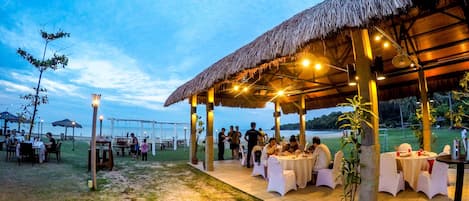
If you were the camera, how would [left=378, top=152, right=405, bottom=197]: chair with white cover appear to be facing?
facing away from the viewer and to the right of the viewer

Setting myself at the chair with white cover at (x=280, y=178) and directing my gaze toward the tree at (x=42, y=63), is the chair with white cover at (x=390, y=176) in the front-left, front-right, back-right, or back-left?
back-right

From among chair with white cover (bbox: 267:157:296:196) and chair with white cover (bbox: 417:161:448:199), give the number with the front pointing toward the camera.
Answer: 0

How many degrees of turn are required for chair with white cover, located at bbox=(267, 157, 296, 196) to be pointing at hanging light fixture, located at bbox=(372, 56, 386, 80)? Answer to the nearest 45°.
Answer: approximately 90° to its right

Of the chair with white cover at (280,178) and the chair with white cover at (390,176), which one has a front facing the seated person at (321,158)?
the chair with white cover at (280,178)

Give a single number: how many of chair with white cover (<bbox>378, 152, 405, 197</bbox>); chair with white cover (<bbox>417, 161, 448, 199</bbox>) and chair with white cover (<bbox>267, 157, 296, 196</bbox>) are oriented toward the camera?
0

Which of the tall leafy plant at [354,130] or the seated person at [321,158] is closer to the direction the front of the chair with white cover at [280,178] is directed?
the seated person

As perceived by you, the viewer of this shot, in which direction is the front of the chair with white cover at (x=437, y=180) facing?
facing away from the viewer and to the left of the viewer

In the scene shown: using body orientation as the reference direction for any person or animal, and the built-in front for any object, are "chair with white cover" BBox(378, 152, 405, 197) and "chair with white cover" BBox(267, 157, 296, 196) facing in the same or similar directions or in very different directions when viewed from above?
same or similar directions

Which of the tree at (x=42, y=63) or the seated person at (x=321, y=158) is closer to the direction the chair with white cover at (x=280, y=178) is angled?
the seated person

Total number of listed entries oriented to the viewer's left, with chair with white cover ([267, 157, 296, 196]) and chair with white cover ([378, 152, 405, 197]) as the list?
0
